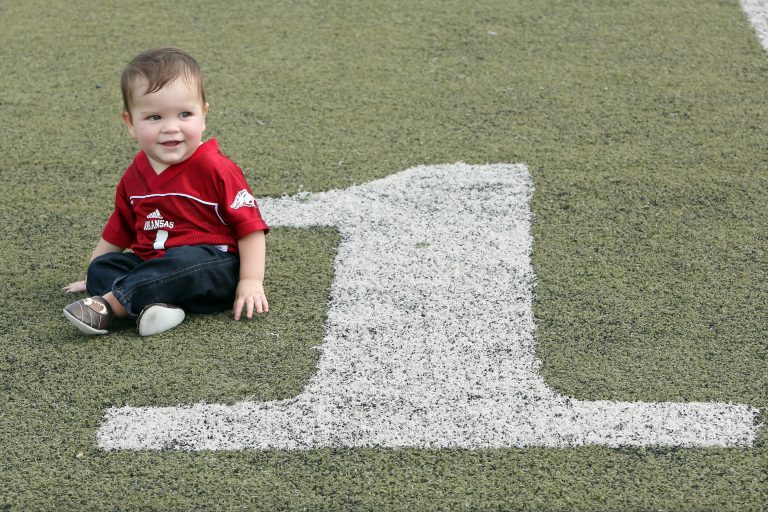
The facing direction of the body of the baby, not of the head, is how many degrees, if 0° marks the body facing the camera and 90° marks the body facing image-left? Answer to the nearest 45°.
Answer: approximately 45°
